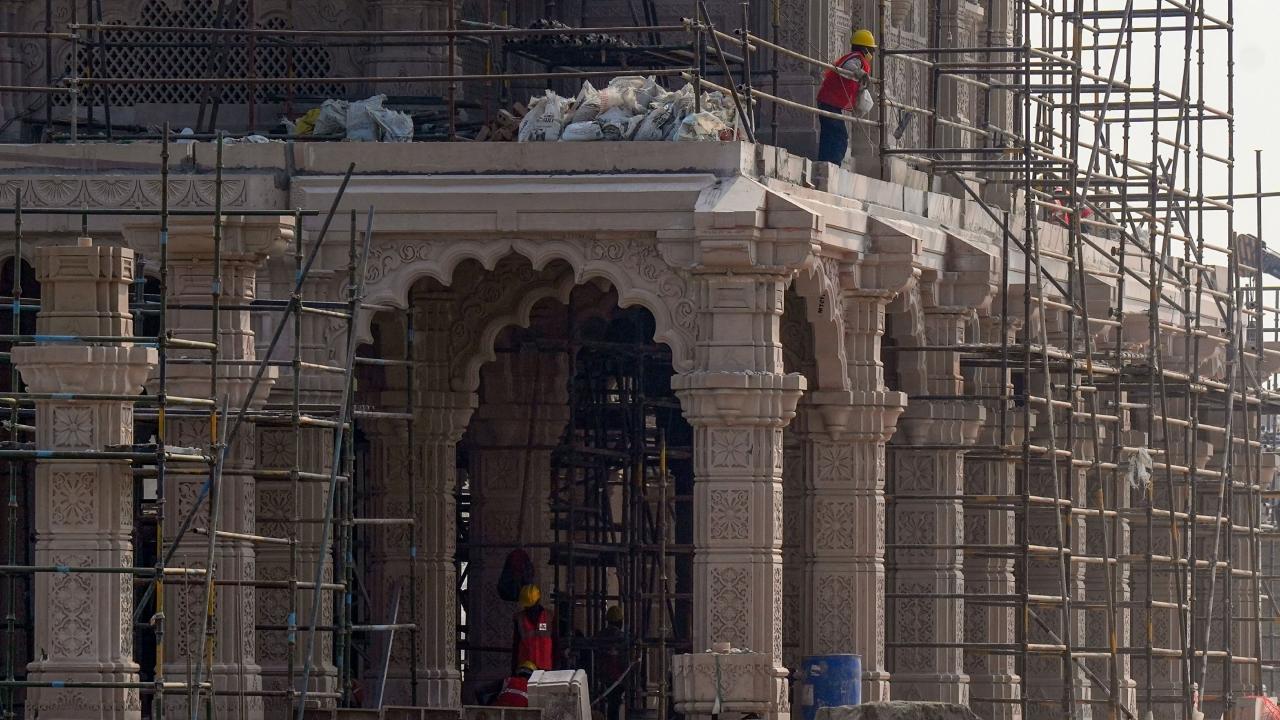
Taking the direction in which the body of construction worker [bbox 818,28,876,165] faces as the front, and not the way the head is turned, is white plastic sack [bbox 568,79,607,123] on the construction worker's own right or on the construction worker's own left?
on the construction worker's own right

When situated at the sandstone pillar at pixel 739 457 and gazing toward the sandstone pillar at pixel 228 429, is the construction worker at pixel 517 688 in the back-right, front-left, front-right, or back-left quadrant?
front-right
